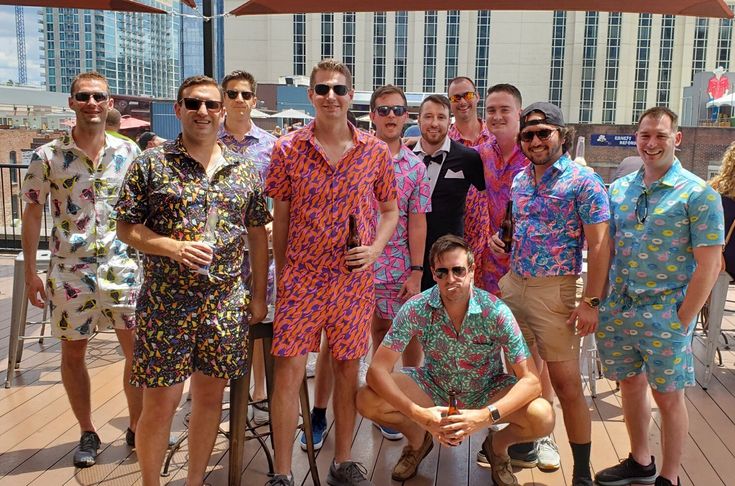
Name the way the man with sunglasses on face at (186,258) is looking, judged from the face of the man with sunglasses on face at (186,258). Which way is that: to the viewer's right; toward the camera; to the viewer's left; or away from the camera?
toward the camera

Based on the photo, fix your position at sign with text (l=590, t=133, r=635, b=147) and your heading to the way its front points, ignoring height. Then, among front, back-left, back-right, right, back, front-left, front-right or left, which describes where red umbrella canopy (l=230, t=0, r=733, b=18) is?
front

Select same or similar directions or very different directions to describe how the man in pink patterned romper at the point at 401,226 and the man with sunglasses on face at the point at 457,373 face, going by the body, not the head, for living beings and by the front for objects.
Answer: same or similar directions

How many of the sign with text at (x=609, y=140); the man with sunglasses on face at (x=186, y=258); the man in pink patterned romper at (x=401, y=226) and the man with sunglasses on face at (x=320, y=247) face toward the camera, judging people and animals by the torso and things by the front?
4

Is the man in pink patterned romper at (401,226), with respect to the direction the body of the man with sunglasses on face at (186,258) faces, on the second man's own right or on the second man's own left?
on the second man's own left

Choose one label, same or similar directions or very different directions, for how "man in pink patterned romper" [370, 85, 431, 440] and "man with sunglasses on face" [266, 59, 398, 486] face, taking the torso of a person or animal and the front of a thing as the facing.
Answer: same or similar directions

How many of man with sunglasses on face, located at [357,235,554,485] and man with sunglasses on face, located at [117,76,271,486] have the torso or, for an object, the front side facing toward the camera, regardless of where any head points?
2

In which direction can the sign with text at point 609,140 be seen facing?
toward the camera

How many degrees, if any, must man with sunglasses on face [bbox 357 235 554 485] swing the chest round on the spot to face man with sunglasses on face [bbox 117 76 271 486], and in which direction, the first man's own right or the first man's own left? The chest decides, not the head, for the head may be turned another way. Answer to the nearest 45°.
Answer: approximately 45° to the first man's own right

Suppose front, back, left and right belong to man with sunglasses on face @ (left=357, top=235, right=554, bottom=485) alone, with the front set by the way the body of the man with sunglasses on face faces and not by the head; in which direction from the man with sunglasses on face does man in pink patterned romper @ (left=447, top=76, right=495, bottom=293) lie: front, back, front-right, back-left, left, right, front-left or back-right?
back

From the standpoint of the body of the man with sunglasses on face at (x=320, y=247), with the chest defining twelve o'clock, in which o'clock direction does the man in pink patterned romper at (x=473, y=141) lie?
The man in pink patterned romper is roughly at 7 o'clock from the man with sunglasses on face.

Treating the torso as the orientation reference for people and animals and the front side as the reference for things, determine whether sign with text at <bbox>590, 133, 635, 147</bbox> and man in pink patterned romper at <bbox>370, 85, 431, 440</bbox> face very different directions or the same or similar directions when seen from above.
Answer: same or similar directions

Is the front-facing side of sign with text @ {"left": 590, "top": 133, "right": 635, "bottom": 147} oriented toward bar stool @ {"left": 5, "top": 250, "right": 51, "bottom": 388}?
yes

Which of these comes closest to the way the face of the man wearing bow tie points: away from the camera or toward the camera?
toward the camera

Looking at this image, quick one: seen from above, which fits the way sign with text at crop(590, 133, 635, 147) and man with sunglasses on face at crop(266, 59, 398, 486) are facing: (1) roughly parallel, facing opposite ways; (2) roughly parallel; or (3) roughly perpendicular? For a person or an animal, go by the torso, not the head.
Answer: roughly parallel

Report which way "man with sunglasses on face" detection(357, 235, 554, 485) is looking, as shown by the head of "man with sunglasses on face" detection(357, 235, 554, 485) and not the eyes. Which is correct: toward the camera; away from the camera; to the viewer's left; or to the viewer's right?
toward the camera

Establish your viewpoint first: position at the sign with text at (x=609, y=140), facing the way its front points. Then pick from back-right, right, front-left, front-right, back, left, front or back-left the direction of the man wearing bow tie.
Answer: front

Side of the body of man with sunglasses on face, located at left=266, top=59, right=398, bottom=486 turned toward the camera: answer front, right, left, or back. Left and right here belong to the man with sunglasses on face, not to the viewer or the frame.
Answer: front

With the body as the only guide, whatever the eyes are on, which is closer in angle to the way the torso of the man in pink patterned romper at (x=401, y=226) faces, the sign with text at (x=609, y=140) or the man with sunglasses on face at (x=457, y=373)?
the man with sunglasses on face
